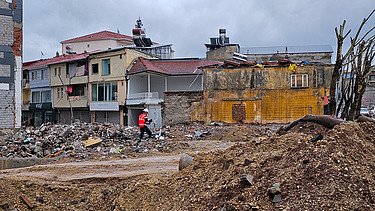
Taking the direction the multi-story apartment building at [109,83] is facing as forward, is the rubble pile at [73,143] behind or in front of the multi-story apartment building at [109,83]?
in front

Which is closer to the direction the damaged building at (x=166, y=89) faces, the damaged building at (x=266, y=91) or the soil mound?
the soil mound

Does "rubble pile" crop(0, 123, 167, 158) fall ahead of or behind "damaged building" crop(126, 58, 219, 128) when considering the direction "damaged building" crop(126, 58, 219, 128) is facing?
ahead

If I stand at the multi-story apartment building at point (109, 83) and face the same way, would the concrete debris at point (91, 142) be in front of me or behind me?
in front

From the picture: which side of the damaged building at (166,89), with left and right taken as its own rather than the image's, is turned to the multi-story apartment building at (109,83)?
right

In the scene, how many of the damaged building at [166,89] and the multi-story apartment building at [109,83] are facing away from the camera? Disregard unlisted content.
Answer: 0

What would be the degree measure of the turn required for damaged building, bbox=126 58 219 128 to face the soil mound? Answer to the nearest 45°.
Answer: approximately 45° to its left

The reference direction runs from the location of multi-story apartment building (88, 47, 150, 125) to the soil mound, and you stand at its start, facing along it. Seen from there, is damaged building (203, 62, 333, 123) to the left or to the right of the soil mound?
left

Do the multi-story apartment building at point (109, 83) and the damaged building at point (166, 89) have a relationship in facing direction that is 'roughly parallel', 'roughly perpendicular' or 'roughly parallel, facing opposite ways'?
roughly parallel

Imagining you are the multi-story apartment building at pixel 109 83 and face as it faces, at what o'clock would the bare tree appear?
The bare tree is roughly at 10 o'clock from the multi-story apartment building.

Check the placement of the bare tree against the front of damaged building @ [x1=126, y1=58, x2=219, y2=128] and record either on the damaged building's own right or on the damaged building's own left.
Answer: on the damaged building's own left

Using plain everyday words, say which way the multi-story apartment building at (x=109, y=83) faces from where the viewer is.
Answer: facing the viewer and to the left of the viewer

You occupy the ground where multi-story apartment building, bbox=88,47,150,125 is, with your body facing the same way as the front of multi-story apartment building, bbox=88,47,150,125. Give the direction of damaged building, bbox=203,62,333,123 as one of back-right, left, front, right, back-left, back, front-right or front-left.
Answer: left
